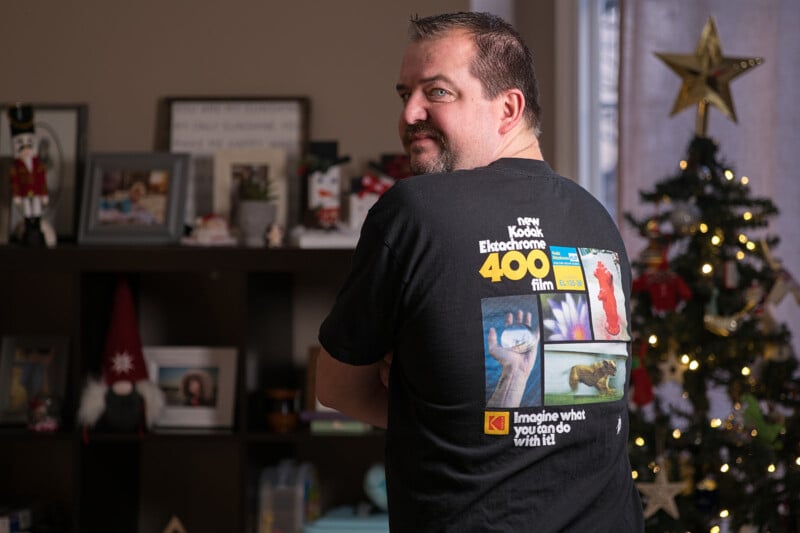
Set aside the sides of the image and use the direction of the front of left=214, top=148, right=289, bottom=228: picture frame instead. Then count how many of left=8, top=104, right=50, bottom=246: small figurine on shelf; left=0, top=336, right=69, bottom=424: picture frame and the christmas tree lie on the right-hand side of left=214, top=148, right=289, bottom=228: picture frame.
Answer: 2

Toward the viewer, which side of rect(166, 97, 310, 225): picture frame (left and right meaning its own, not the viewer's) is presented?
front

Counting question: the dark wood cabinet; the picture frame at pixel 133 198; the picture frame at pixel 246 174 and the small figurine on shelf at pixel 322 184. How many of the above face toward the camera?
4

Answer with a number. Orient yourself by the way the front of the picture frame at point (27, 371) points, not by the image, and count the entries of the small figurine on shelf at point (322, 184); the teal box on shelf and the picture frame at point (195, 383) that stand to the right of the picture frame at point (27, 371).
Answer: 0

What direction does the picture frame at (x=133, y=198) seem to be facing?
toward the camera

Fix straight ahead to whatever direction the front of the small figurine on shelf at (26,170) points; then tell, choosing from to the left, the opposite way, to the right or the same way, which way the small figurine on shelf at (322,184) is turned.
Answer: the same way

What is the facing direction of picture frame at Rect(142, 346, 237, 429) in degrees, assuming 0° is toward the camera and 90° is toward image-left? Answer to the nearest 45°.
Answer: approximately 0°

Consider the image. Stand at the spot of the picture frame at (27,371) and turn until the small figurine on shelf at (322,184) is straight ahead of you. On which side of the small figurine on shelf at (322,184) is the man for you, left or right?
right

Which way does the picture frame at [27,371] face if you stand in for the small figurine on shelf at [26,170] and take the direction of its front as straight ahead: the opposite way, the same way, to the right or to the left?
the same way

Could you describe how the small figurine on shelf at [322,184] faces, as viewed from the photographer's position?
facing the viewer

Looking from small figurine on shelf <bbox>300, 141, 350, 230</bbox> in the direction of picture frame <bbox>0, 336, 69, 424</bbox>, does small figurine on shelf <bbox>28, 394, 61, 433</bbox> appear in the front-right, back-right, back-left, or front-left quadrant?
front-left

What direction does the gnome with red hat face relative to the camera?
toward the camera

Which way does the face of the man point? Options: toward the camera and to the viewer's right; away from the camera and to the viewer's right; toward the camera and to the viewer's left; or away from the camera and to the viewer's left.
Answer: toward the camera and to the viewer's left

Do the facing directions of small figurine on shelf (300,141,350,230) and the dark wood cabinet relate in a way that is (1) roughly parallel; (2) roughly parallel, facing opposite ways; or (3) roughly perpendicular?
roughly parallel
